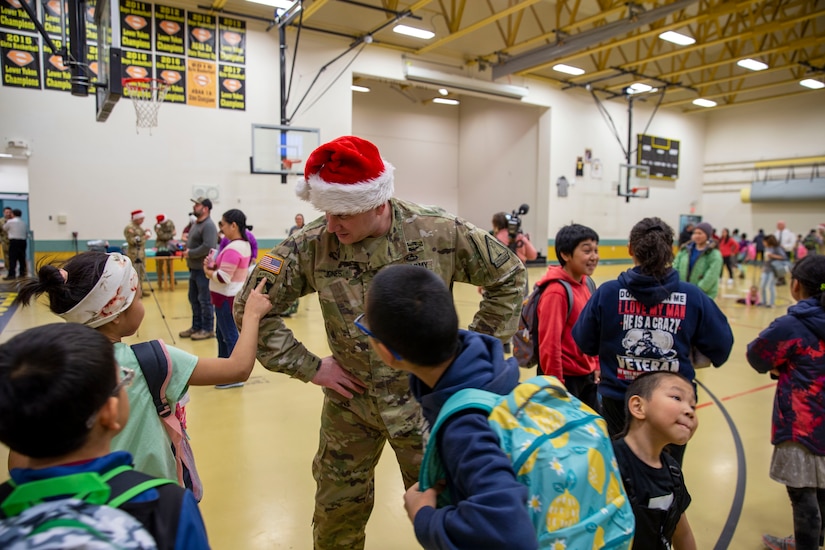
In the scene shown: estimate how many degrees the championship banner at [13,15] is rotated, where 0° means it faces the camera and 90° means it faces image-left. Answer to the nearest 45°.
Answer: approximately 0°

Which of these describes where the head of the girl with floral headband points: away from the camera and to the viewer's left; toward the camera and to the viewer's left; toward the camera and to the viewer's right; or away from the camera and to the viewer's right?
away from the camera and to the viewer's right

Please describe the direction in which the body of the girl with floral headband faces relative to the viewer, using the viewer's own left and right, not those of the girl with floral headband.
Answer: facing away from the viewer and to the right of the viewer

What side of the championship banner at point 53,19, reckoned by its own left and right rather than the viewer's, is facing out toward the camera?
front

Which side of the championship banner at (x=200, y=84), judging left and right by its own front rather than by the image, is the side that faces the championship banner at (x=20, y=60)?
right

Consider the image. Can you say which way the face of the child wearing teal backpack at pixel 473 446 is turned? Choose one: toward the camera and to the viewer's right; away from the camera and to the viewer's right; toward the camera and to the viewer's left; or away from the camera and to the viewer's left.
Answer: away from the camera and to the viewer's left

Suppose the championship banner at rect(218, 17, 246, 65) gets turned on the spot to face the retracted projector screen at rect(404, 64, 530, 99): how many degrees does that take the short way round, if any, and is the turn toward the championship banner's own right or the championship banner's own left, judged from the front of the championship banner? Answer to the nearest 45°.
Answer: approximately 90° to the championship banner's own left

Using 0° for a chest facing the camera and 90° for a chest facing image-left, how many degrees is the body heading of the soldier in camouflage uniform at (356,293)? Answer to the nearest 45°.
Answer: approximately 0°

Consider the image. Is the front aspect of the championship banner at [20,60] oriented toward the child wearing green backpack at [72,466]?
yes

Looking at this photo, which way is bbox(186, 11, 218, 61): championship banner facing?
toward the camera

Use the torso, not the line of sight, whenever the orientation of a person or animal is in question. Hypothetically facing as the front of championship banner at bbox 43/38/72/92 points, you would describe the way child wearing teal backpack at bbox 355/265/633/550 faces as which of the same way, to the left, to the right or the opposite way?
the opposite way

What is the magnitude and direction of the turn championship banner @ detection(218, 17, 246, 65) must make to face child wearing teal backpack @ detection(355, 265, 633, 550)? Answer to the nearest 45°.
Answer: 0° — it already faces them

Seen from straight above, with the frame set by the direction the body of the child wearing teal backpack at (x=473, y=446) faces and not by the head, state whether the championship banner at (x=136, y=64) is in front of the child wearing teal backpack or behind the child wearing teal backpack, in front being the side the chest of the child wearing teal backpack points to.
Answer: in front

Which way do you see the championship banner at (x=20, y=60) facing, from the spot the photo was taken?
facing the viewer
